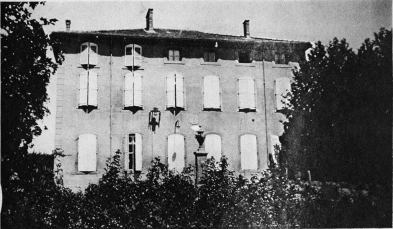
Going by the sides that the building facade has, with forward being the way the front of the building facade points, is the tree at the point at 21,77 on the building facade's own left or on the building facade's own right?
on the building facade's own right

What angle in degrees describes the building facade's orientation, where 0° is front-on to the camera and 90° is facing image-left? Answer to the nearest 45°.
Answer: approximately 0°

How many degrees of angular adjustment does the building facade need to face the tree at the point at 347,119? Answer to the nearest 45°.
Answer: approximately 90° to its left
